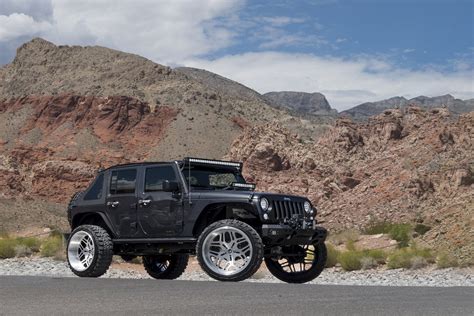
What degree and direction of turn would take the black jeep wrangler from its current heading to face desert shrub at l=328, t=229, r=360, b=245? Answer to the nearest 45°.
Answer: approximately 135° to its left

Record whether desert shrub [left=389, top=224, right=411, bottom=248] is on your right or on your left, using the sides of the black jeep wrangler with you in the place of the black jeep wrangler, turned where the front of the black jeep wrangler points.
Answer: on your left

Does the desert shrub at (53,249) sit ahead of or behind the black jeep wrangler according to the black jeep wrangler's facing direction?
behind

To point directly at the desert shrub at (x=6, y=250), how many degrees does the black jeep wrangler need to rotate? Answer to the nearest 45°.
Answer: approximately 180°

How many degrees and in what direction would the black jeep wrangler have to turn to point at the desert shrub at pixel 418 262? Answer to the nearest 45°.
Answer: approximately 90° to its left

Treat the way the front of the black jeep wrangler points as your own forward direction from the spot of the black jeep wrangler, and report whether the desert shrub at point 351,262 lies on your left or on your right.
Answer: on your left

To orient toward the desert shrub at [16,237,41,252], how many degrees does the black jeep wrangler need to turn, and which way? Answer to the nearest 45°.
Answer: approximately 135° to its left

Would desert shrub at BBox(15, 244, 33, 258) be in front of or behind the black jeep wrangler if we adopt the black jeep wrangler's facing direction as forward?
behind

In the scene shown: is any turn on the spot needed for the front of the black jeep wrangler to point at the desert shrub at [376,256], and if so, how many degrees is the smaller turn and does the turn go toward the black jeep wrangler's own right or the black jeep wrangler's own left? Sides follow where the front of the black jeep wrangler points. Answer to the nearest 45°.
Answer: approximately 90° to the black jeep wrangler's own left

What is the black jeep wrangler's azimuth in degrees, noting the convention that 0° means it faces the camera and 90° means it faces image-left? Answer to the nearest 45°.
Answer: approximately 315°
